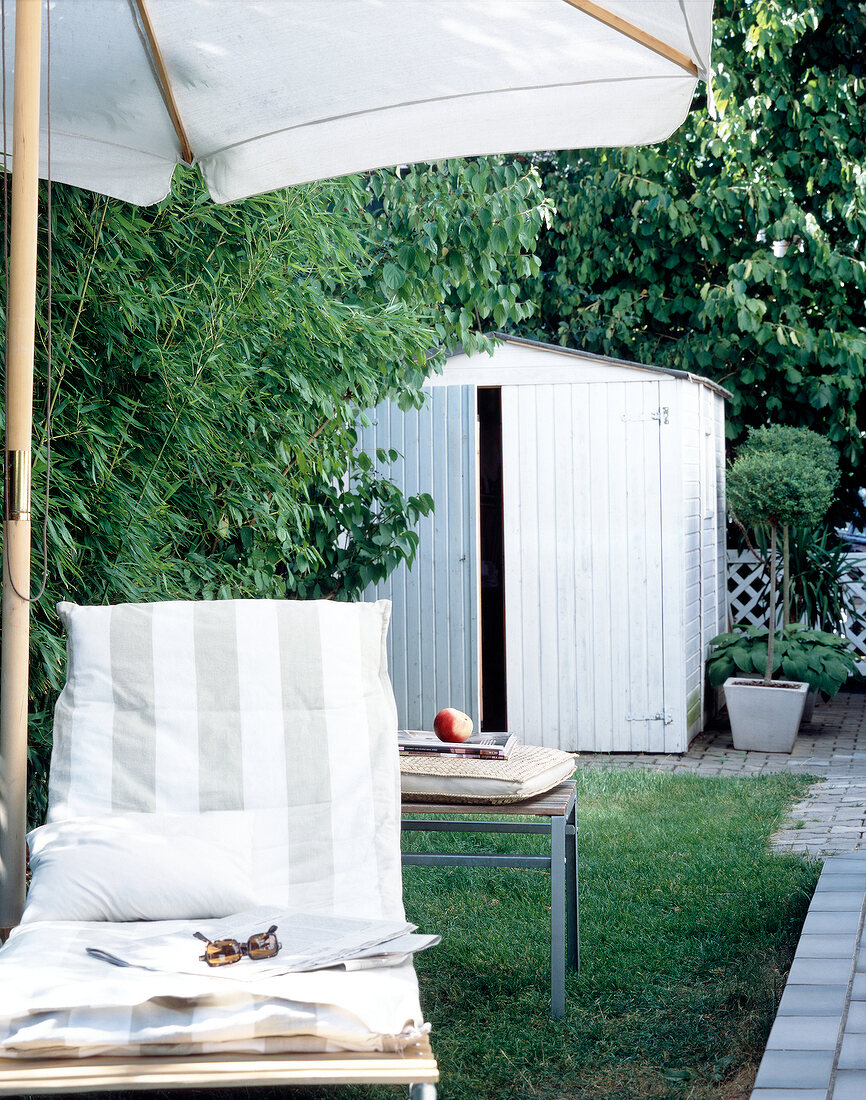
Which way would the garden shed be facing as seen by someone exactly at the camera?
facing the viewer

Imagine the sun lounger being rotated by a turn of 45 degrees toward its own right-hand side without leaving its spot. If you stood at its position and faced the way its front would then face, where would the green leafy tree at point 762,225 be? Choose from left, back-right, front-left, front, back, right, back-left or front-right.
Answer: back

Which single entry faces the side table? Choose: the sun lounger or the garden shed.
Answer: the garden shed

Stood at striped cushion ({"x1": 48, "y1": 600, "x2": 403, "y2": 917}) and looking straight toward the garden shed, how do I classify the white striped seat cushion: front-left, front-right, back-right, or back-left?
back-right

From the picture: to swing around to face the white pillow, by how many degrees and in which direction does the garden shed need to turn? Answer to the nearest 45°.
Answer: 0° — it already faces it

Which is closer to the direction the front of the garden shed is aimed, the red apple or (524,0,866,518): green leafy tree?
the red apple

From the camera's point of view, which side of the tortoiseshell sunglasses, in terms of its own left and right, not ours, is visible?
front

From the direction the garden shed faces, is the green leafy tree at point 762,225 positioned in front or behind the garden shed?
behind

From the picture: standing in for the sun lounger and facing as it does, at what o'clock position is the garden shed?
The garden shed is roughly at 7 o'clock from the sun lounger.

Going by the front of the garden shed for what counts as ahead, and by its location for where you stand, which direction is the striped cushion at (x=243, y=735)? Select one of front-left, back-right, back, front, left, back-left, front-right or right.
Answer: front

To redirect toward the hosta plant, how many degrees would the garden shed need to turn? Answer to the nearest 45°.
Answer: approximately 135° to its left

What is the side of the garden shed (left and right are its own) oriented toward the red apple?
front

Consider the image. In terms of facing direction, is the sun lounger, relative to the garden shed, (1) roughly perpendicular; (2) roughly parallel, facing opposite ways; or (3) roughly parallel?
roughly parallel

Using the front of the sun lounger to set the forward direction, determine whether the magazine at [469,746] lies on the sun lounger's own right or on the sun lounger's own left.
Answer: on the sun lounger's own left

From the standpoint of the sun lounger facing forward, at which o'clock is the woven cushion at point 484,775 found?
The woven cushion is roughly at 8 o'clock from the sun lounger.

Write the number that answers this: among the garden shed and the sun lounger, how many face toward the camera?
2
